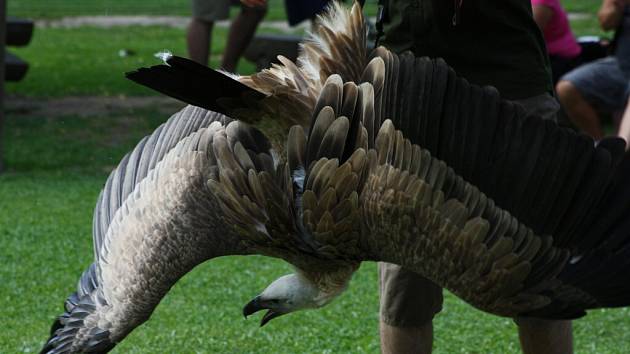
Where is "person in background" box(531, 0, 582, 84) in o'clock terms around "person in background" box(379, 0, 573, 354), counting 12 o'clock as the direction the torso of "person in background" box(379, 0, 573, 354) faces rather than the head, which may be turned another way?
"person in background" box(531, 0, 582, 84) is roughly at 6 o'clock from "person in background" box(379, 0, 573, 354).

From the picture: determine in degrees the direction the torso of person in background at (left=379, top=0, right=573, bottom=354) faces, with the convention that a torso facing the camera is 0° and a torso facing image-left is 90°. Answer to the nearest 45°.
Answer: approximately 0°

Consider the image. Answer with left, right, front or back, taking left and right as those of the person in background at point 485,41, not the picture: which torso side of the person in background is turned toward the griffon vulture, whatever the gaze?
front

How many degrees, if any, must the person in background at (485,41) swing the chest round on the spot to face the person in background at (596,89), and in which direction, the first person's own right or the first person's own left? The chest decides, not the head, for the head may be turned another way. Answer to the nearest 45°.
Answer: approximately 180°
